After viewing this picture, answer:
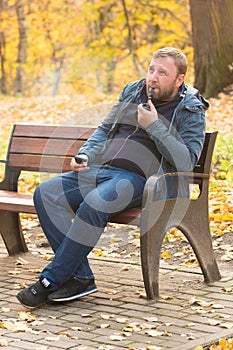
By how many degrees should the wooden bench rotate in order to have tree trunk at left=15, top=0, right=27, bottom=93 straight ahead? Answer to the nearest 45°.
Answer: approximately 135° to its right

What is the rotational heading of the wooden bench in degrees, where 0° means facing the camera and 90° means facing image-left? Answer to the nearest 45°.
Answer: approximately 45°

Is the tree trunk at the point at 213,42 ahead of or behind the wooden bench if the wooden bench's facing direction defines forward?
behind
